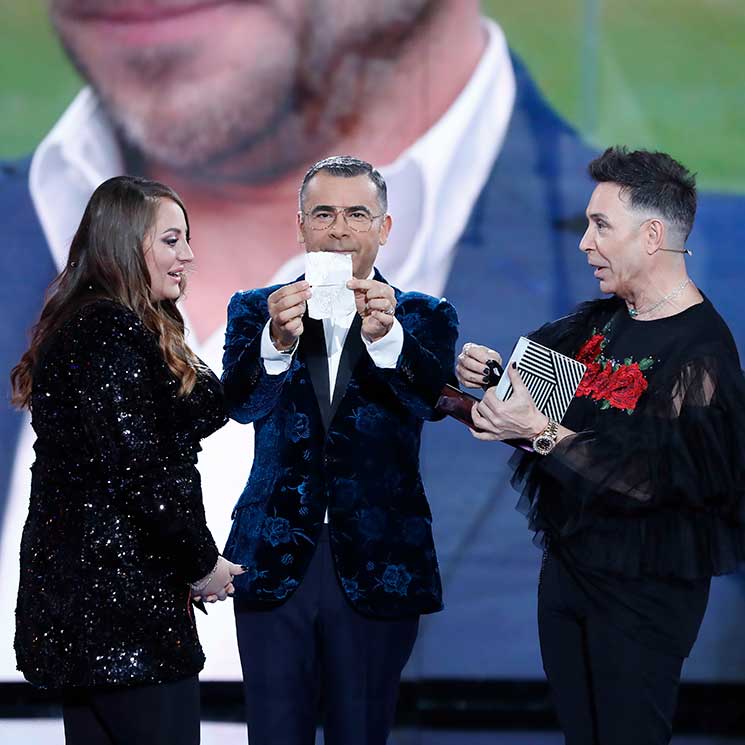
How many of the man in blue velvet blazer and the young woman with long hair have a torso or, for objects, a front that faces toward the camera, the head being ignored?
1

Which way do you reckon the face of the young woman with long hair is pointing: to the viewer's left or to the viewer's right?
to the viewer's right

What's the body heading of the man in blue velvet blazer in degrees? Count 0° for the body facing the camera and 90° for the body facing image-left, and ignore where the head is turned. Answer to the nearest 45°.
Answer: approximately 0°

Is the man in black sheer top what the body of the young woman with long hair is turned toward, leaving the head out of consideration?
yes

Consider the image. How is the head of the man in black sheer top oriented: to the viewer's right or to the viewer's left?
to the viewer's left

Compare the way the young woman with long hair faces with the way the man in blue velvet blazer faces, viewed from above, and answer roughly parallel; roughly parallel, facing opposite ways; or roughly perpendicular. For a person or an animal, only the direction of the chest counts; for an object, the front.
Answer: roughly perpendicular

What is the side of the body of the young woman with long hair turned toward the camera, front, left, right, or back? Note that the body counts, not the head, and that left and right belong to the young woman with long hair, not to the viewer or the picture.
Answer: right
